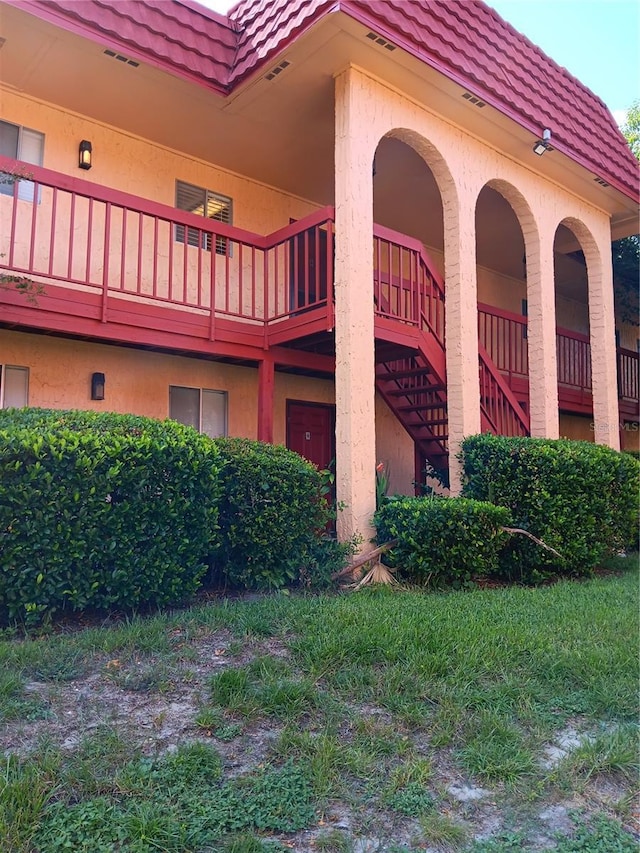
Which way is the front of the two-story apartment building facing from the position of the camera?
facing the viewer and to the right of the viewer
